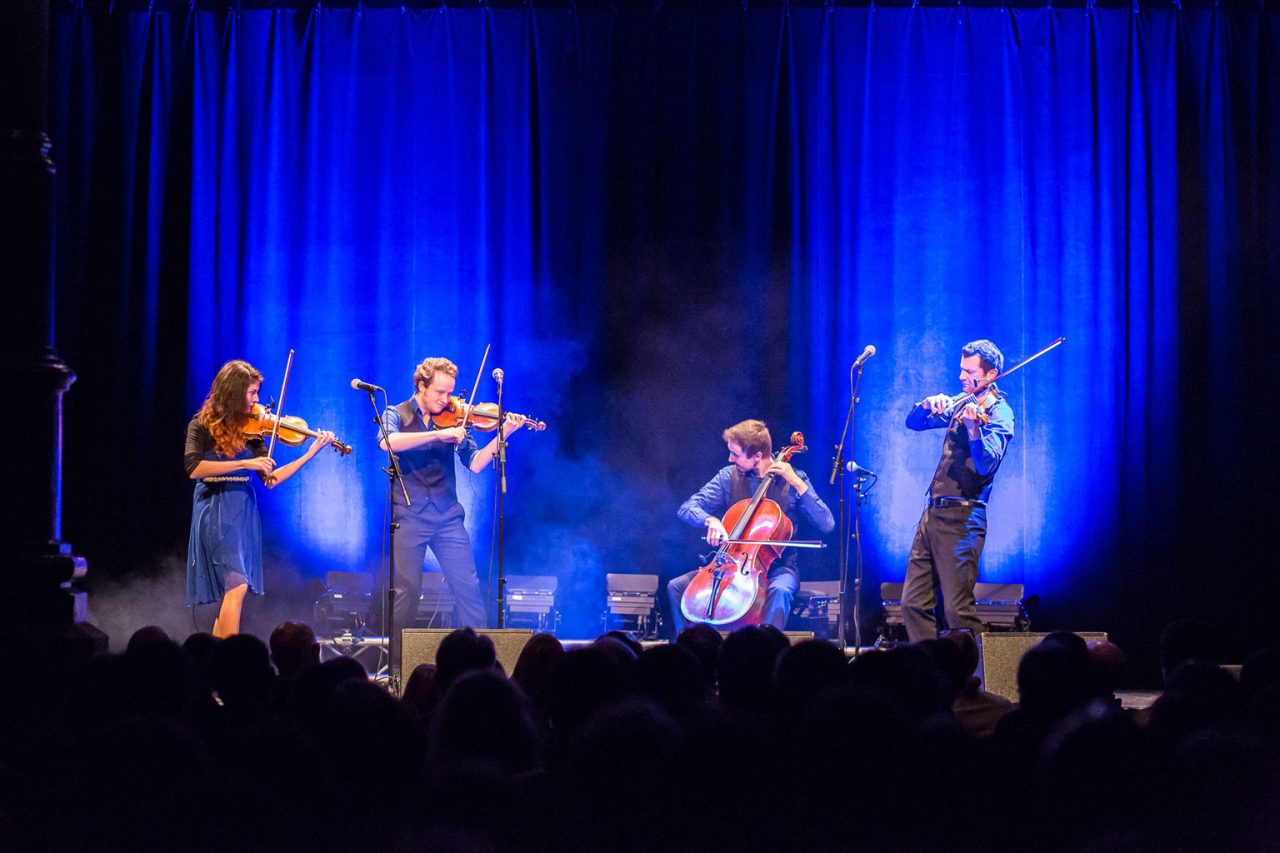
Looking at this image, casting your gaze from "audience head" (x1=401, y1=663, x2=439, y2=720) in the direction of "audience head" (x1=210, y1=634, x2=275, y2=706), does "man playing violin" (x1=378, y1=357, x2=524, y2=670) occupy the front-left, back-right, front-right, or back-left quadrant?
back-right

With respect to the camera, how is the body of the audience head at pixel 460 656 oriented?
away from the camera

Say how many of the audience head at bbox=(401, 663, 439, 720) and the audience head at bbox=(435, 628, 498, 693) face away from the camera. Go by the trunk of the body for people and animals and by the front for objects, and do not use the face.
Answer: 2

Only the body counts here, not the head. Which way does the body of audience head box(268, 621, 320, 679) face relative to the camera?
away from the camera

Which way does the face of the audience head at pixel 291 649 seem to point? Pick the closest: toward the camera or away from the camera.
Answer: away from the camera

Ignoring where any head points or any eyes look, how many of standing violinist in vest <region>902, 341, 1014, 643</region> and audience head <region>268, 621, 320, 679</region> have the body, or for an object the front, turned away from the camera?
1

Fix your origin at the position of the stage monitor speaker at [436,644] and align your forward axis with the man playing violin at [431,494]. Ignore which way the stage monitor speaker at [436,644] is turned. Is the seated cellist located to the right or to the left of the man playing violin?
right

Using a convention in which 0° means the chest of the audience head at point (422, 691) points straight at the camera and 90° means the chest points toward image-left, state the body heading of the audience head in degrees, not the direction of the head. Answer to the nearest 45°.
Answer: approximately 180°

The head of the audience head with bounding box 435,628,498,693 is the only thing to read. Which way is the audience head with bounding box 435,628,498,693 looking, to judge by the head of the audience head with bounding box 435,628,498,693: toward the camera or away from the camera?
away from the camera

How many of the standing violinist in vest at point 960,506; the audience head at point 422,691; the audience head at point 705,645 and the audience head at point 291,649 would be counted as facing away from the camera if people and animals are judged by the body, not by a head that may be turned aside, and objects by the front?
3

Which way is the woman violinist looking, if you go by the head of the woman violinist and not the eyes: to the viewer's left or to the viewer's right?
to the viewer's right

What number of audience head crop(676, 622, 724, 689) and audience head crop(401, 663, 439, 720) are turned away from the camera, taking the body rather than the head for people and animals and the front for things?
2

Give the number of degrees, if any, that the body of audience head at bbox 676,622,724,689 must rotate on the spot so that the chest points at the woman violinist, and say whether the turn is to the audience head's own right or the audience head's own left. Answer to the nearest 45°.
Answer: approximately 45° to the audience head's own left

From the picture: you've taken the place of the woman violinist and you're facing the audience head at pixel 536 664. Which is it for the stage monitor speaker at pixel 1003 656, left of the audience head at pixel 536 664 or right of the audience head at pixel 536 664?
left

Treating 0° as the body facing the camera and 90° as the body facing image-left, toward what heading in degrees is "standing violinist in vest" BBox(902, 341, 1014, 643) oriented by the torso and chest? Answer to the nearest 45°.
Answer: approximately 45°

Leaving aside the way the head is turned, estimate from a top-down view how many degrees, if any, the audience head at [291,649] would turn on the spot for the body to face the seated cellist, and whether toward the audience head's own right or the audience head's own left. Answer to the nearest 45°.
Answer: approximately 45° to the audience head's own right
